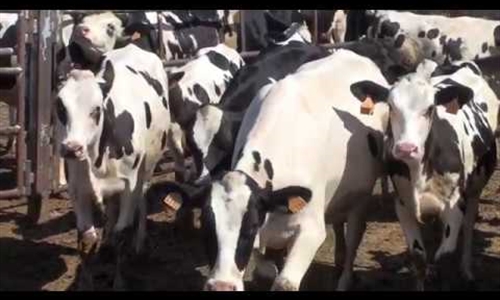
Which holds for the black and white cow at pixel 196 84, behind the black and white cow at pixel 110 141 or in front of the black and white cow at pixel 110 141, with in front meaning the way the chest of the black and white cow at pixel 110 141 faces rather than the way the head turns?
behind

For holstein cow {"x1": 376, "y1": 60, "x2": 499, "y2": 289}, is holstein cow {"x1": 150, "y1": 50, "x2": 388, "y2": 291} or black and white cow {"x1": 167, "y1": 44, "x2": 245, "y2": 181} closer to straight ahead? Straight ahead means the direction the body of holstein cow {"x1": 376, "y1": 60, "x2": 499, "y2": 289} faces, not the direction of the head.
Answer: the holstein cow

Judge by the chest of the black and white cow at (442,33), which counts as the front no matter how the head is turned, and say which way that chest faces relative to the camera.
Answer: to the viewer's left

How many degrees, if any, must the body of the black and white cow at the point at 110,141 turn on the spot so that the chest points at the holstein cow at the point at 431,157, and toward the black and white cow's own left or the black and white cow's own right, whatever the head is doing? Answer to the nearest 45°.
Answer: approximately 90° to the black and white cow's own left

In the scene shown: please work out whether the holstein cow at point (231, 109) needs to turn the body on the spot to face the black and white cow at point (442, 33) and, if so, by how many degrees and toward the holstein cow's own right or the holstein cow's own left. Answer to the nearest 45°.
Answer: approximately 180°

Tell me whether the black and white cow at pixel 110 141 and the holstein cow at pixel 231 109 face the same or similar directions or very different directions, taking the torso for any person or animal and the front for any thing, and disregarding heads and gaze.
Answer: same or similar directions

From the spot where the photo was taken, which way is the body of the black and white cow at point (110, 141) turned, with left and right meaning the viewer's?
facing the viewer and to the left of the viewer

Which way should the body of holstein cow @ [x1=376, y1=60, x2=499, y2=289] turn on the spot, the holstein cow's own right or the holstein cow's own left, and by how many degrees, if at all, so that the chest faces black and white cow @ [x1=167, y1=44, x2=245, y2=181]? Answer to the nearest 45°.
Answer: approximately 90° to the holstein cow's own right

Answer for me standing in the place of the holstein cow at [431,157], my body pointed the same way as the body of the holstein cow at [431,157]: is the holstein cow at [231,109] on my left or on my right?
on my right

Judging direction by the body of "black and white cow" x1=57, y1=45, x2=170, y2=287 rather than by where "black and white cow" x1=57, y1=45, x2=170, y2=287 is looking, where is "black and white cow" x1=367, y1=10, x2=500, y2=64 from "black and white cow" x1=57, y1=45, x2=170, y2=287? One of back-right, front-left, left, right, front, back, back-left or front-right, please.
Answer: back

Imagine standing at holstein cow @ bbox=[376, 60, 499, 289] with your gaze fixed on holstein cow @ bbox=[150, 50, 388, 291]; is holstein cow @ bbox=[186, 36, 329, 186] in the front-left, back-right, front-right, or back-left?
front-right

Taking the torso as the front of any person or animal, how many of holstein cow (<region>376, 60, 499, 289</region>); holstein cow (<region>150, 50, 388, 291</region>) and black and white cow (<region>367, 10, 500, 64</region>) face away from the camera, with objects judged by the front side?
0

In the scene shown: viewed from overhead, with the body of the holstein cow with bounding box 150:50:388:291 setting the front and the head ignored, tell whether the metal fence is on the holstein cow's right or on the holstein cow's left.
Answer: on the holstein cow's right
